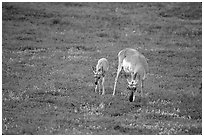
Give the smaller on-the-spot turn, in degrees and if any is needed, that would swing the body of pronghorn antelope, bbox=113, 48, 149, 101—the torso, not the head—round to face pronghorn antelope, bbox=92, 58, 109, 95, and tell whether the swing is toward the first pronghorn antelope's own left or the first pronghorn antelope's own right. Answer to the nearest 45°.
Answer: approximately 90° to the first pronghorn antelope's own right

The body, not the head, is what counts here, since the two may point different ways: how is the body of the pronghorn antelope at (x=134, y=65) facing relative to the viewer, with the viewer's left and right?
facing the viewer
